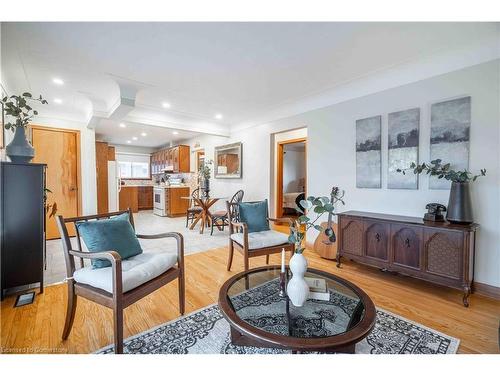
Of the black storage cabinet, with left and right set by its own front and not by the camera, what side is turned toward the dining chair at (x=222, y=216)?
front

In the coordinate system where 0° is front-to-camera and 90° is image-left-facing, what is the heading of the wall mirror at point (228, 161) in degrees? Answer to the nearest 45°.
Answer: approximately 45°

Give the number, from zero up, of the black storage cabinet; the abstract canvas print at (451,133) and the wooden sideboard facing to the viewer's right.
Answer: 1

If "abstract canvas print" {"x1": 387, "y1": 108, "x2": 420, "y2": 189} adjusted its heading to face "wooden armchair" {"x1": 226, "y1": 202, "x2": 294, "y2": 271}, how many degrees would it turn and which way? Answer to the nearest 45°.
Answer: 0° — it already faces it

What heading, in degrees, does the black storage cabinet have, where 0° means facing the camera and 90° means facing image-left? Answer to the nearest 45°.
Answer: approximately 270°
